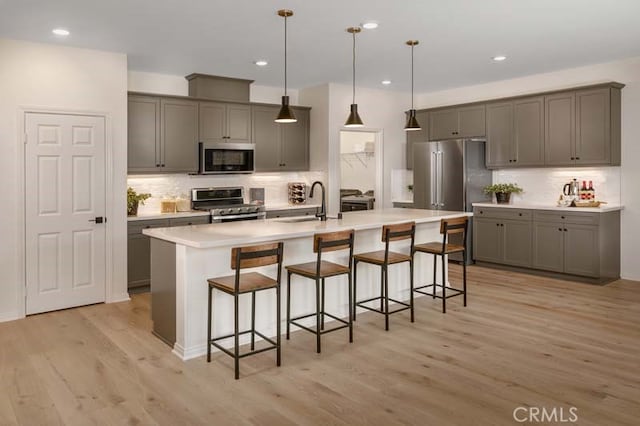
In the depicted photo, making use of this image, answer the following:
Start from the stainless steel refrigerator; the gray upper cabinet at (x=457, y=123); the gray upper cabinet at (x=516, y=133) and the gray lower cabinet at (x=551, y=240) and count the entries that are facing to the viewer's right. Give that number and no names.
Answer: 0

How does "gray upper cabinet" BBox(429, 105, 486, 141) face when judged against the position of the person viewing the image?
facing the viewer and to the left of the viewer

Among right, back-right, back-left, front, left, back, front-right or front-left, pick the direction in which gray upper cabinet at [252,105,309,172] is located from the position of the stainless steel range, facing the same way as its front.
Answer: left

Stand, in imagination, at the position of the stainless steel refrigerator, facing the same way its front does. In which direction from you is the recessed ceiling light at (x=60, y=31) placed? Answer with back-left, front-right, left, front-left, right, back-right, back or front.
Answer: front

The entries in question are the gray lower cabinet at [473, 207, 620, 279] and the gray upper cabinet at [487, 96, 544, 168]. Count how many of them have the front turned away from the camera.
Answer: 0

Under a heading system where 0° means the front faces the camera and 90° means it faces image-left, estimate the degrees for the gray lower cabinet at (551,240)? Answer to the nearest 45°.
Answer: approximately 45°
